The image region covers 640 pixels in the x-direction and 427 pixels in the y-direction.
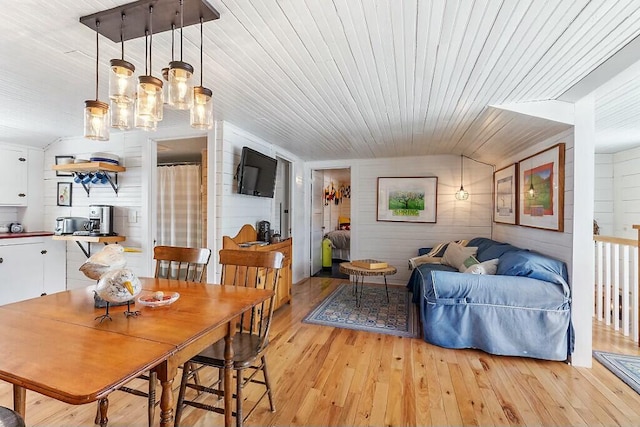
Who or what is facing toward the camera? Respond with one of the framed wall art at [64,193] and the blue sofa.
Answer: the framed wall art

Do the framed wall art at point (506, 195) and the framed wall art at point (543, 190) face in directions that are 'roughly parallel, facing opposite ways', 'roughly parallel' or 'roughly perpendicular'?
roughly parallel

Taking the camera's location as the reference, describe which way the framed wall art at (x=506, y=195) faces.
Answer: facing the viewer and to the left of the viewer

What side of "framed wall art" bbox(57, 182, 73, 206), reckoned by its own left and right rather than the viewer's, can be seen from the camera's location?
front

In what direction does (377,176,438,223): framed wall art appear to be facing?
toward the camera

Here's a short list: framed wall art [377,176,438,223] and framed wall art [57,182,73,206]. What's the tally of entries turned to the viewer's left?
0

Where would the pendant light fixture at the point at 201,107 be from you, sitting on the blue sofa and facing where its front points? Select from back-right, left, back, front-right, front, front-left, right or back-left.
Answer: front-left

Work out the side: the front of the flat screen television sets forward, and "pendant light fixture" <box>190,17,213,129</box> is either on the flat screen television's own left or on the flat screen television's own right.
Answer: on the flat screen television's own right

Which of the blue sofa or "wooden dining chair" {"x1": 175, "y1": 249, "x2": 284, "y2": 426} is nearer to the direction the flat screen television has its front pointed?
the blue sofa

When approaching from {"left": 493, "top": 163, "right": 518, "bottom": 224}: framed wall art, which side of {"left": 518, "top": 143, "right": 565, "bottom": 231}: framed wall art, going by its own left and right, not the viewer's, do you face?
right

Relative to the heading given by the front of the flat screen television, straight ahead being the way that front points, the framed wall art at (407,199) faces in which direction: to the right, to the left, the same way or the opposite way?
to the right

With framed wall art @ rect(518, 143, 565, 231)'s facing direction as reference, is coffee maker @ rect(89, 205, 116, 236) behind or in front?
in front

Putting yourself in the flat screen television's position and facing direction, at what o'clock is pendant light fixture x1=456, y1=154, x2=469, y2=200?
The pendant light fixture is roughly at 10 o'clock from the flat screen television.

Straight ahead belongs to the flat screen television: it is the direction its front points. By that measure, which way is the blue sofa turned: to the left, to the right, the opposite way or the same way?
the opposite way

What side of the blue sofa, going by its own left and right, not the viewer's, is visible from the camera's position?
left
